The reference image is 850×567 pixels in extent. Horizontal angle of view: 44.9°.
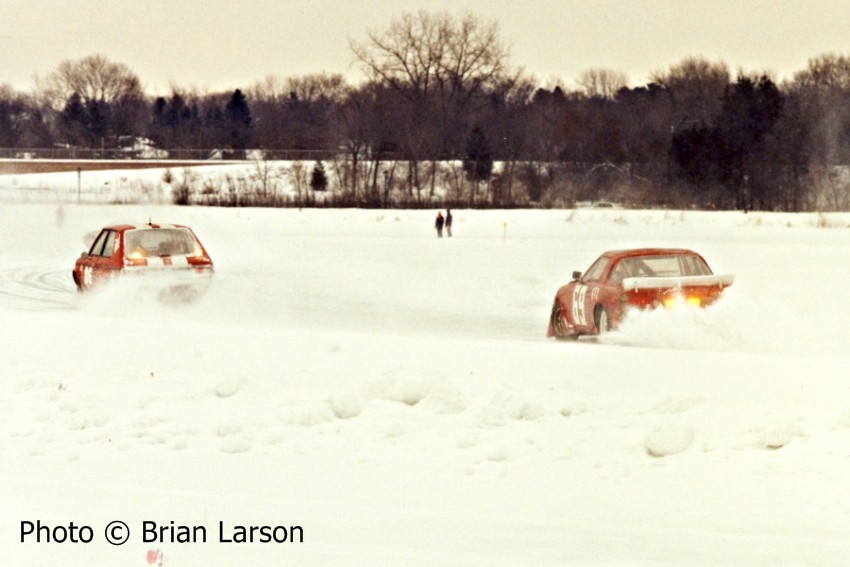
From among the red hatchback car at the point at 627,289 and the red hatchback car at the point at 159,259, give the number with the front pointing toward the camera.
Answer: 0

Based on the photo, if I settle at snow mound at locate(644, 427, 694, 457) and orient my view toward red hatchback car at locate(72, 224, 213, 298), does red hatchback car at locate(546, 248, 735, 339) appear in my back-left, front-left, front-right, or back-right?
front-right

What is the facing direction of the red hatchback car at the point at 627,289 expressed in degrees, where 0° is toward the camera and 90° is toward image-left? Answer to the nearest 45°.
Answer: approximately 135°

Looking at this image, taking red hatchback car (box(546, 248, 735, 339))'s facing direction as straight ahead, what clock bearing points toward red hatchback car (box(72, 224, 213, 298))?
red hatchback car (box(72, 224, 213, 298)) is roughly at 11 o'clock from red hatchback car (box(546, 248, 735, 339)).

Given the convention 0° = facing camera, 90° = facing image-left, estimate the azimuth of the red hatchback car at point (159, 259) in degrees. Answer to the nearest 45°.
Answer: approximately 135°

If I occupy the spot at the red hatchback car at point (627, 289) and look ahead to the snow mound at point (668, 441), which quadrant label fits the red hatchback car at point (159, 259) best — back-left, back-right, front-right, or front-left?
back-right

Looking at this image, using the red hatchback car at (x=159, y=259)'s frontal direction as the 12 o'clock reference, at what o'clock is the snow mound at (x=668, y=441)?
The snow mound is roughly at 7 o'clock from the red hatchback car.

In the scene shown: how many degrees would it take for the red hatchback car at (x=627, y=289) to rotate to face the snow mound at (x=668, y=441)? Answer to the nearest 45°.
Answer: approximately 135° to its left

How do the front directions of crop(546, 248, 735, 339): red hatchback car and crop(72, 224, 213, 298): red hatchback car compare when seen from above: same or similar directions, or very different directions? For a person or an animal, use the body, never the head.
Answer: same or similar directions

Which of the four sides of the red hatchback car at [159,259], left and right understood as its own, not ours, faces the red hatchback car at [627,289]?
back

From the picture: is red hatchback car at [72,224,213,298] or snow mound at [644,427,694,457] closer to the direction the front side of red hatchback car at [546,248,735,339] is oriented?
the red hatchback car
